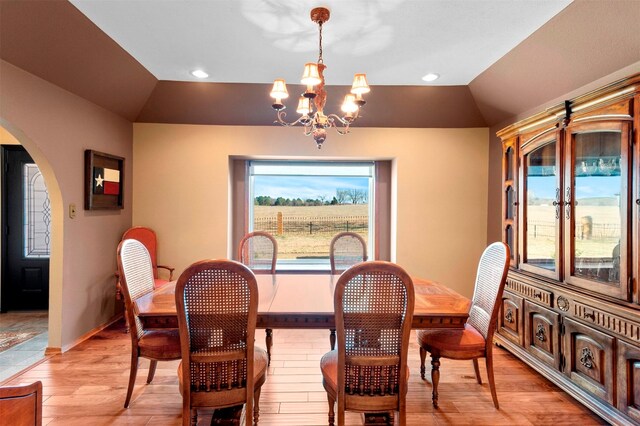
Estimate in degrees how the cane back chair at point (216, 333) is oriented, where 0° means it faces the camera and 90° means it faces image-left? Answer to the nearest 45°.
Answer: approximately 180°

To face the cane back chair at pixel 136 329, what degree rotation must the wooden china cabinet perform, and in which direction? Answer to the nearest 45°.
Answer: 0° — it already faces it

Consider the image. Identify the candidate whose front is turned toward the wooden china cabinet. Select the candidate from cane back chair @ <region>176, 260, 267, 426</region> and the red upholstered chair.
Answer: the red upholstered chair

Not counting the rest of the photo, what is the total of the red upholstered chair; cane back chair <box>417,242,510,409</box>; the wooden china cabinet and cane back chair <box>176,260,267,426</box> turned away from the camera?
1

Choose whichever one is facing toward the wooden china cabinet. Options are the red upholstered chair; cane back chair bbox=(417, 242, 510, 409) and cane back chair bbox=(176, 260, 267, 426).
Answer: the red upholstered chair

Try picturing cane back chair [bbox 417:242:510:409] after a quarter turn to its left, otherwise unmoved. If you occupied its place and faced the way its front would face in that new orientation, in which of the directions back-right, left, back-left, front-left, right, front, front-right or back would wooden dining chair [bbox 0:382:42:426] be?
front-right

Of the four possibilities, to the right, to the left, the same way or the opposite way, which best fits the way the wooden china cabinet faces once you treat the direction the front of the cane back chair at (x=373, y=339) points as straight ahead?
to the left

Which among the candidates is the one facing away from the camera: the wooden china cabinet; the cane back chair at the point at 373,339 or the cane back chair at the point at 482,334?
the cane back chair at the point at 373,339

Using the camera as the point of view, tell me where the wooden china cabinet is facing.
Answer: facing the viewer and to the left of the viewer

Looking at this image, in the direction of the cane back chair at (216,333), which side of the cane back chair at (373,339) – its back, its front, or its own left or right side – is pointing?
left

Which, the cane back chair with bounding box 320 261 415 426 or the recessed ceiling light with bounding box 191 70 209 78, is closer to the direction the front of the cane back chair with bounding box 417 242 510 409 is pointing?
the recessed ceiling light

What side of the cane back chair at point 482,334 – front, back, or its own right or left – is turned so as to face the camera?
left

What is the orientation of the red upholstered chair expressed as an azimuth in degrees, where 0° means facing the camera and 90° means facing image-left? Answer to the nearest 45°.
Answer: approximately 315°

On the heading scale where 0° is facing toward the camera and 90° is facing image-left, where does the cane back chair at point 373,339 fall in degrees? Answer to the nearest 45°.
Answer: approximately 180°

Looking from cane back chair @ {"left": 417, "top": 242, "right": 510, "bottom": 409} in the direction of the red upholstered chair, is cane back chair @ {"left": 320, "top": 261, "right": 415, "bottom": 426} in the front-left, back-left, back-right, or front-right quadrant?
front-left

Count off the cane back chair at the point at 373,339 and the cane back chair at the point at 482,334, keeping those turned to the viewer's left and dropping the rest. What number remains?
1
